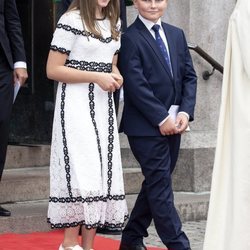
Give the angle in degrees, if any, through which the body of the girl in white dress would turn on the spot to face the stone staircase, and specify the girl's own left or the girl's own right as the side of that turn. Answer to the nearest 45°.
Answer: approximately 135° to the girl's own left

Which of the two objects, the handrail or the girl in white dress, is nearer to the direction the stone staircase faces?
the girl in white dress

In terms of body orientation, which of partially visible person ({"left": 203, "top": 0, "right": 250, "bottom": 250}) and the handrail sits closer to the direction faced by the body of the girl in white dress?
the partially visible person

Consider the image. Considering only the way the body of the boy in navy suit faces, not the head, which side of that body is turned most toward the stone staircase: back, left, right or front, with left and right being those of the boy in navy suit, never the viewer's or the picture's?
back

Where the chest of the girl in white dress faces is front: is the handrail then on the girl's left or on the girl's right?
on the girl's left

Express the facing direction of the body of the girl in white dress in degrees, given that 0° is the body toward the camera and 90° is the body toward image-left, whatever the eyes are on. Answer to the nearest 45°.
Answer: approximately 315°

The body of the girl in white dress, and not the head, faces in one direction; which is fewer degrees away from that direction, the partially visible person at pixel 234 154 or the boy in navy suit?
the partially visible person

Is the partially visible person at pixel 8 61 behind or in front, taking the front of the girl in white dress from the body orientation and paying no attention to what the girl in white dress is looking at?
behind

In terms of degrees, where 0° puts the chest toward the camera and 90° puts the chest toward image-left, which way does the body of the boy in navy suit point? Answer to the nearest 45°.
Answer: approximately 315°
